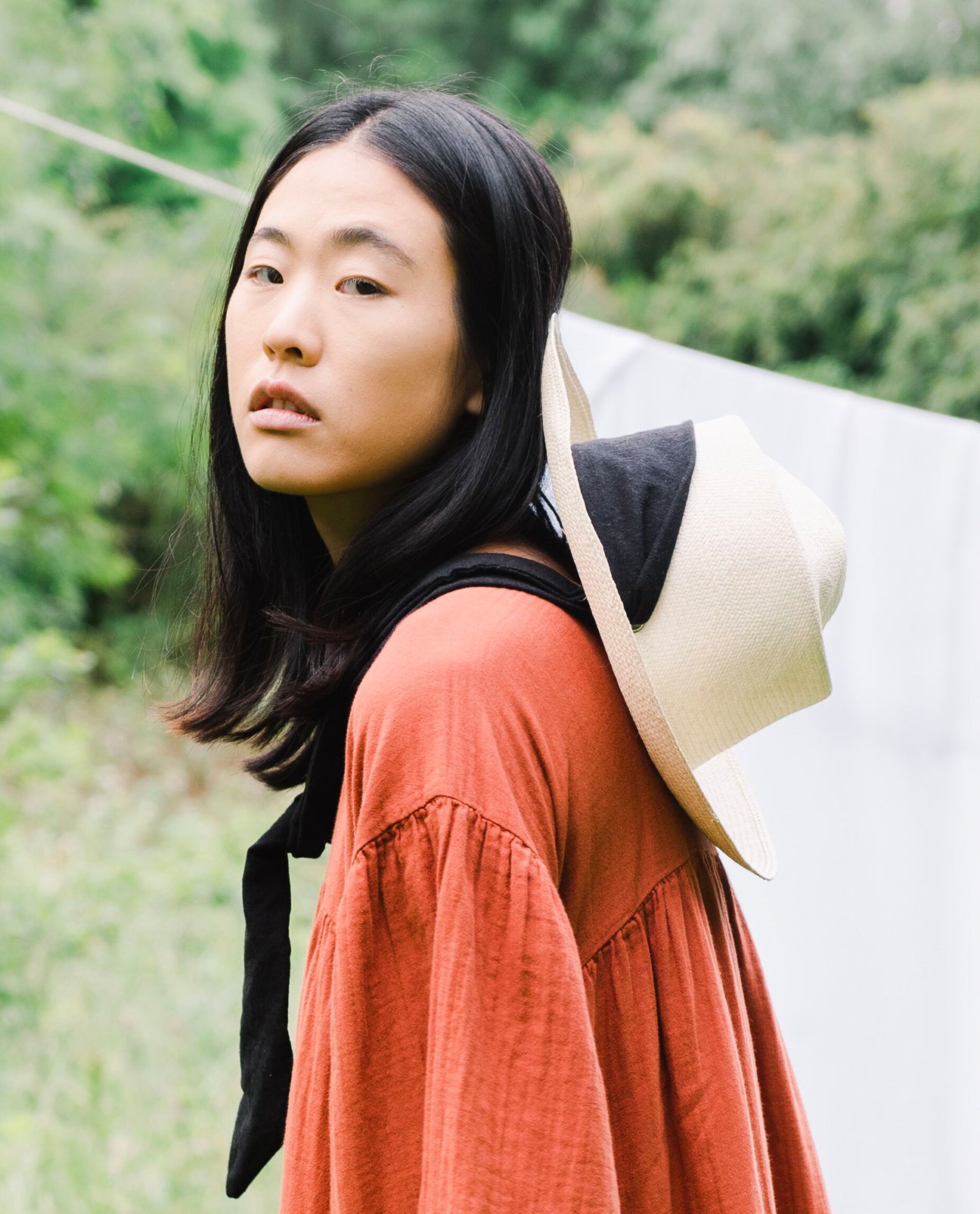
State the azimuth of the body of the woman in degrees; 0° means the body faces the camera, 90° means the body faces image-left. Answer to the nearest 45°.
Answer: approximately 90°

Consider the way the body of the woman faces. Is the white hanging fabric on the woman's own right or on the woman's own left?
on the woman's own right

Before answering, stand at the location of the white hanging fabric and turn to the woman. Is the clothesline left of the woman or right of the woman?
right
